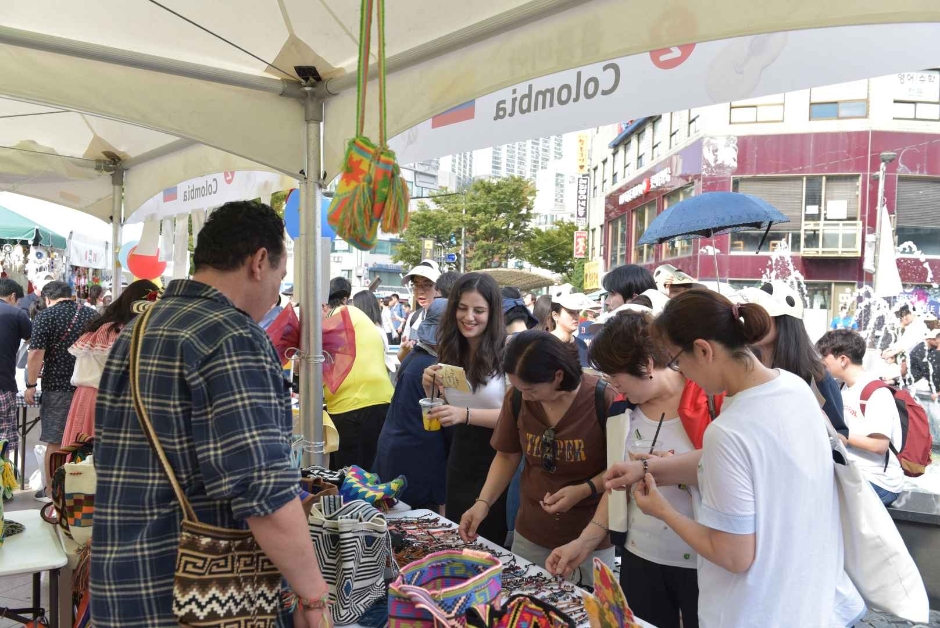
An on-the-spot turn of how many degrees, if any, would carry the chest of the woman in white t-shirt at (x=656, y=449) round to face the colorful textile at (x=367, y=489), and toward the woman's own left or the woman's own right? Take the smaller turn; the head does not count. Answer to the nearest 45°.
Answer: approximately 45° to the woman's own right

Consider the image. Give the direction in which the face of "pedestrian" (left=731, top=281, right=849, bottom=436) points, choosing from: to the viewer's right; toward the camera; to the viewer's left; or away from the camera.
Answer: to the viewer's left

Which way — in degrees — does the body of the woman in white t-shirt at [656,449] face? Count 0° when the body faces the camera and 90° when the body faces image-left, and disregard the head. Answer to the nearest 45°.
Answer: approximately 45°

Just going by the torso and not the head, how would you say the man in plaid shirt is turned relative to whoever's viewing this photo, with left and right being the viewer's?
facing away from the viewer and to the right of the viewer

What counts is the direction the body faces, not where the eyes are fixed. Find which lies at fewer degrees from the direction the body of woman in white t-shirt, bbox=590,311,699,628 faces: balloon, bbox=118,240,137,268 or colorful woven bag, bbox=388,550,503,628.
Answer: the colorful woven bag

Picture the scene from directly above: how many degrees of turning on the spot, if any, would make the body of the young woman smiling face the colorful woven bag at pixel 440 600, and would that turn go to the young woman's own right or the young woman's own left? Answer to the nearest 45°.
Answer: approximately 45° to the young woman's own left

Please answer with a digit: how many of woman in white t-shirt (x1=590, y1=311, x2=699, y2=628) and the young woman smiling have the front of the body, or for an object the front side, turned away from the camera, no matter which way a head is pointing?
0

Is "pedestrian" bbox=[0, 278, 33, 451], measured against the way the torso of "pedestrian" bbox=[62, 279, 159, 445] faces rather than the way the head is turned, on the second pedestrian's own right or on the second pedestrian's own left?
on the second pedestrian's own left

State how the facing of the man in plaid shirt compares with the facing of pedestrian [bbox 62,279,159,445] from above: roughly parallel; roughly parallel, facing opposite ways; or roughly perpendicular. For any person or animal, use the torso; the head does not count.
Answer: roughly parallel

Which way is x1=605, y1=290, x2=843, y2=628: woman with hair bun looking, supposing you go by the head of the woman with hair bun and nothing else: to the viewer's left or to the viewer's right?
to the viewer's left

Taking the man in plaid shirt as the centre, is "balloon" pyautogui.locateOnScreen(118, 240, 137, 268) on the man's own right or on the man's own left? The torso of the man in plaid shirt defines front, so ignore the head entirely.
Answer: on the man's own left

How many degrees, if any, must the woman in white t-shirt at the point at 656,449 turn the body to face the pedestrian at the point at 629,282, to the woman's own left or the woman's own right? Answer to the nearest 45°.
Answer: approximately 135° to the woman's own right

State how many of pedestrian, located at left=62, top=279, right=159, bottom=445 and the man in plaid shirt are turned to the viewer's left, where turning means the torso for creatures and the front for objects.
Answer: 0

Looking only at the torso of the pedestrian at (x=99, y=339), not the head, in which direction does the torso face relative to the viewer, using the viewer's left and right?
facing away from the viewer and to the right of the viewer

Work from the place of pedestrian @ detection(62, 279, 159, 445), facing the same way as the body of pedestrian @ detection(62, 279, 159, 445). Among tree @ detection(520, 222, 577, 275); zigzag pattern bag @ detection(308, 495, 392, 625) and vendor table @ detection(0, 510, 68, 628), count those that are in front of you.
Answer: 1

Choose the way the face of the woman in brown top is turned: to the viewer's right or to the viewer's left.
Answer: to the viewer's left
